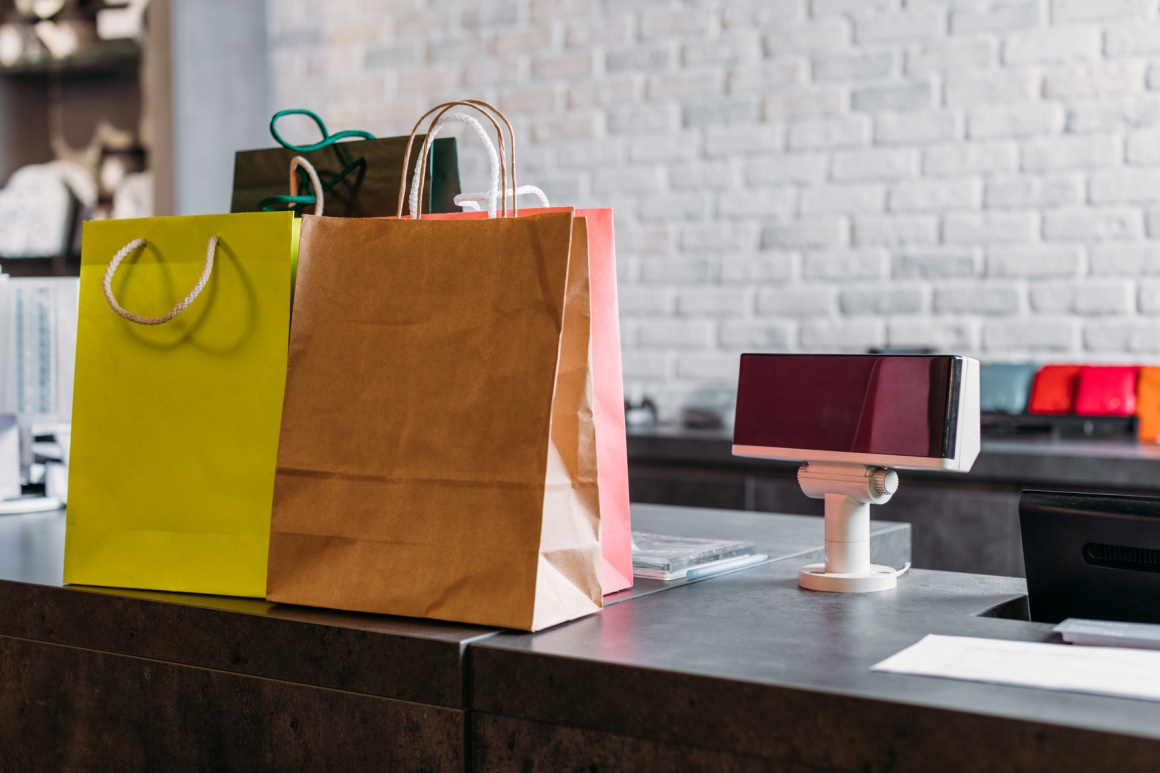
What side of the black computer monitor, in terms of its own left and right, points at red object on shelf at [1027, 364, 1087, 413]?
front

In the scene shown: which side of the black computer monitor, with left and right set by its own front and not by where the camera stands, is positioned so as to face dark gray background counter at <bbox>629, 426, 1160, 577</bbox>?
front

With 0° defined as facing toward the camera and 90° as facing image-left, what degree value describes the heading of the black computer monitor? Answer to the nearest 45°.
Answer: approximately 180°

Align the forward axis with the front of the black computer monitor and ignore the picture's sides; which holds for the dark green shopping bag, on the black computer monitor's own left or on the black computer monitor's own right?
on the black computer monitor's own left

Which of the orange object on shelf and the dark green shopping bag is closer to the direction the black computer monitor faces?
the orange object on shelf

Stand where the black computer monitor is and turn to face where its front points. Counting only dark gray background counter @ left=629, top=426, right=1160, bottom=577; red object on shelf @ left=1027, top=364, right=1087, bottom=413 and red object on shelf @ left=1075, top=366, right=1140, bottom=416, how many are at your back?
0

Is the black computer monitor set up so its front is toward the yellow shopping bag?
no

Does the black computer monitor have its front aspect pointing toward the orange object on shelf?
yes

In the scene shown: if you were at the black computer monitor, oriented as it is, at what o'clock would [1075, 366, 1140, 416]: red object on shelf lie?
The red object on shelf is roughly at 12 o'clock from the black computer monitor.

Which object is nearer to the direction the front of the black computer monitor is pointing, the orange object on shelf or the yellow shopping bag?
the orange object on shelf

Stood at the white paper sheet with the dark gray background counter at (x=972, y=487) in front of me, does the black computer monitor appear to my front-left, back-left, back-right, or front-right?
front-right

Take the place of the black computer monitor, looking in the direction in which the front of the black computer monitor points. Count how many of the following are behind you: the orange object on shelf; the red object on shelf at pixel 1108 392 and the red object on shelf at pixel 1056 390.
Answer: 0
